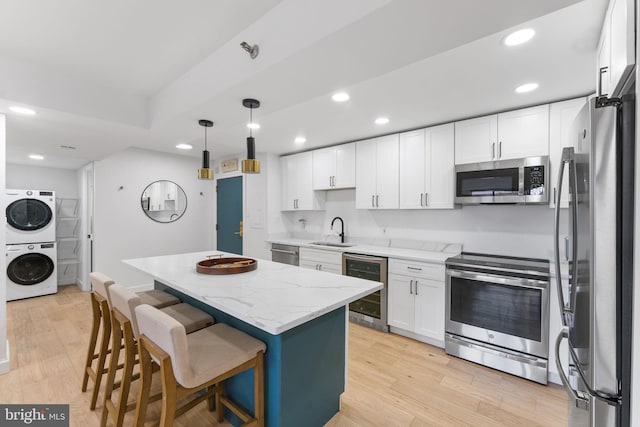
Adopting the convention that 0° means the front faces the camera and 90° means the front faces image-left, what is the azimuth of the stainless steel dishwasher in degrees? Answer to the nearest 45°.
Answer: approximately 45°

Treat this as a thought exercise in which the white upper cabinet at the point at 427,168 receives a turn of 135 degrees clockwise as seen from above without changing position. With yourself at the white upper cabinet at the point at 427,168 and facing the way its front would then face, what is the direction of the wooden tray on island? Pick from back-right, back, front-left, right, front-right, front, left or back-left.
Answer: back-left

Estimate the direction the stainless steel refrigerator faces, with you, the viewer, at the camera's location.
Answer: facing to the left of the viewer

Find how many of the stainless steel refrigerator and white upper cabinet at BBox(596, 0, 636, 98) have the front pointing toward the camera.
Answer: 0

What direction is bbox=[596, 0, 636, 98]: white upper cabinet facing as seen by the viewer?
to the viewer's left

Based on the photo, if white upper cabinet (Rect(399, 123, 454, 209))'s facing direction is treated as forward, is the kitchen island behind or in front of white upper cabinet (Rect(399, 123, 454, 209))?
in front

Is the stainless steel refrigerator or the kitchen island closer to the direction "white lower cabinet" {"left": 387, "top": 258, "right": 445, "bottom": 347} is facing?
the kitchen island

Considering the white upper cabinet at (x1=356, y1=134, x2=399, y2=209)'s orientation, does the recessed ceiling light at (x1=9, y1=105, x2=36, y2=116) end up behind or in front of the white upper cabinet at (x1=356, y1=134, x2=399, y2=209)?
in front

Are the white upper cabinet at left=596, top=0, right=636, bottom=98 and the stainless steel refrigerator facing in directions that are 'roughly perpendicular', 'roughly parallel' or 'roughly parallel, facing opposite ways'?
roughly parallel

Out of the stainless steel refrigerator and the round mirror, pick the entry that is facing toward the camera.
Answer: the round mirror

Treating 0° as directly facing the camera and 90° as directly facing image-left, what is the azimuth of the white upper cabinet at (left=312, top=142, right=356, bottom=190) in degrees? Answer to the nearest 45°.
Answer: approximately 45°

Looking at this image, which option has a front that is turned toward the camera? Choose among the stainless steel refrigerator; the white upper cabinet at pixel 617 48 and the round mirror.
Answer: the round mirror

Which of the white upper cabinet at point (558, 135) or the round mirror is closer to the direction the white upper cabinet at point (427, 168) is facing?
the round mirror

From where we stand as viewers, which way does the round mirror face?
facing the viewer
